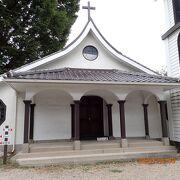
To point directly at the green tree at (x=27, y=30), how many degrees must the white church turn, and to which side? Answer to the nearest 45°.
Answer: approximately 135° to its right

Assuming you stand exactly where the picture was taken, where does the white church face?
facing the viewer

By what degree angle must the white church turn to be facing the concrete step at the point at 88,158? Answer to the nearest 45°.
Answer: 0° — it already faces it
